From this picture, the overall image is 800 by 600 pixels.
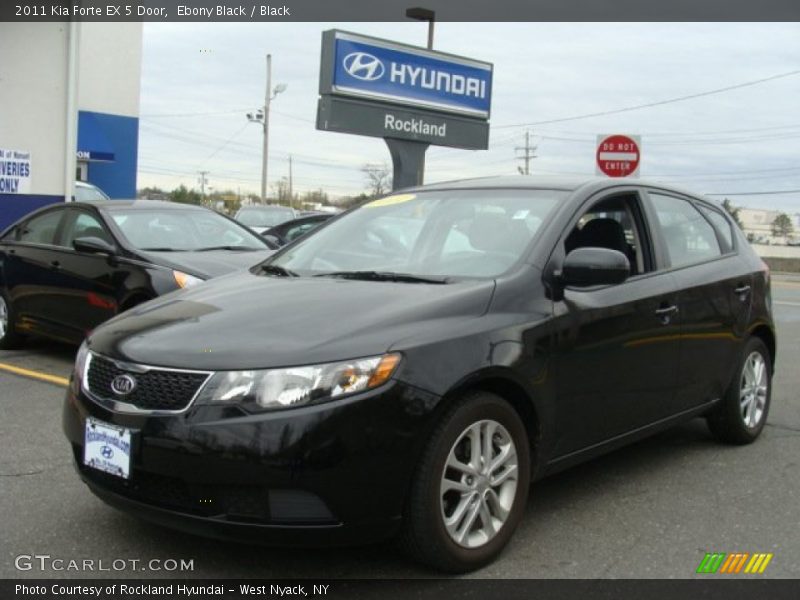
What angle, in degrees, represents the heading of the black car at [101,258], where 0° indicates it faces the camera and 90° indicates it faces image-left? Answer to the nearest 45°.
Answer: approximately 315°

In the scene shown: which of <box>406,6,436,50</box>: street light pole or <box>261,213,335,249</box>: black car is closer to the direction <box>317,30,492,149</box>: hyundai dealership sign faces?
the black car

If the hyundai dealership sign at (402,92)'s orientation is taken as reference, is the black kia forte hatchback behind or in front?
in front

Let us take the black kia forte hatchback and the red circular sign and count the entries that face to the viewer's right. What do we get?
0

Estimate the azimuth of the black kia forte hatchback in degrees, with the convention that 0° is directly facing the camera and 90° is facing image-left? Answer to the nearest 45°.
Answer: approximately 45°

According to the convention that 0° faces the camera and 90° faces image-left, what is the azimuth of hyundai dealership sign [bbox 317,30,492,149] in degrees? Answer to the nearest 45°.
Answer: approximately 315°

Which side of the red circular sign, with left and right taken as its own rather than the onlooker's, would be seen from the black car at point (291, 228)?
right
